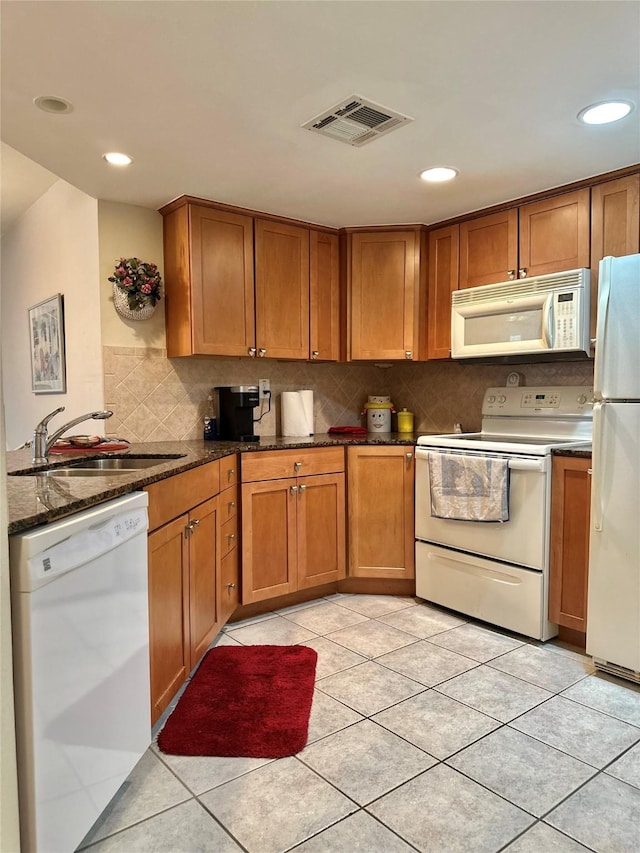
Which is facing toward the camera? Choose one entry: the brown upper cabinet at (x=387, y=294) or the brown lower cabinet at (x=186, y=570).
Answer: the brown upper cabinet

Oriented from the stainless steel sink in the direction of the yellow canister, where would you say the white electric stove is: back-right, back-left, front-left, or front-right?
front-right

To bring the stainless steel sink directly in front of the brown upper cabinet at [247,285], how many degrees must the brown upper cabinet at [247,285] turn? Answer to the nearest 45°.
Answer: approximately 90° to its right

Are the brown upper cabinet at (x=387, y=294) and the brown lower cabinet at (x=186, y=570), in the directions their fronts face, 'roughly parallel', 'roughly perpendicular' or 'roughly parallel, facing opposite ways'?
roughly perpendicular

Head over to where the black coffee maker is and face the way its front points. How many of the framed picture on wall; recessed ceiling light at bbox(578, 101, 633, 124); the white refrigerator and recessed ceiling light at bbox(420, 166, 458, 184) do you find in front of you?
3

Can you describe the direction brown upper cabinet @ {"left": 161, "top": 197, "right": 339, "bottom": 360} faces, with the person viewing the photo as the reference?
facing the viewer and to the right of the viewer

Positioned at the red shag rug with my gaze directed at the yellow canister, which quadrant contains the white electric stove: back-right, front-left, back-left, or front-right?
front-right

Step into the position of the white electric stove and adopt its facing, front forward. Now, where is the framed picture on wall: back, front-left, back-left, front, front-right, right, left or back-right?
front-right

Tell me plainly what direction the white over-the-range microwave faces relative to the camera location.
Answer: facing the viewer and to the left of the viewer

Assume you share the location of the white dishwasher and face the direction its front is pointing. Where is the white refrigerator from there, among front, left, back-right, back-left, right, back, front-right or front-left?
front-left

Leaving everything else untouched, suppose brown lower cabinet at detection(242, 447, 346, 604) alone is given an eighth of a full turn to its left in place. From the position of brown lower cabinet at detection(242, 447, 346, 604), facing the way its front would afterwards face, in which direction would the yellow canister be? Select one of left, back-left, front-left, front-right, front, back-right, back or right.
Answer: front-left

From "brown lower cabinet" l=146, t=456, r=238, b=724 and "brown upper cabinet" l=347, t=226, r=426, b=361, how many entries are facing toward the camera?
1
